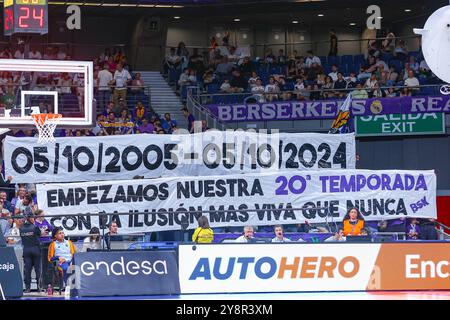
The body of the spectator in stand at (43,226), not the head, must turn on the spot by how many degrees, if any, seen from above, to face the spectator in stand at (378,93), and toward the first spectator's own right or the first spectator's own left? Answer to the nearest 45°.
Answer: approximately 90° to the first spectator's own left

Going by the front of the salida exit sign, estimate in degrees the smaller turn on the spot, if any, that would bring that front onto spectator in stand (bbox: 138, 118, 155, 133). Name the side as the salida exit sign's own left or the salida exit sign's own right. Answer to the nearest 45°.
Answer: approximately 45° to the salida exit sign's own right

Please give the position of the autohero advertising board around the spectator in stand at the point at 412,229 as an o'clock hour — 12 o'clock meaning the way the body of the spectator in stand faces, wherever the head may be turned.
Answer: The autohero advertising board is roughly at 1 o'clock from the spectator in stand.

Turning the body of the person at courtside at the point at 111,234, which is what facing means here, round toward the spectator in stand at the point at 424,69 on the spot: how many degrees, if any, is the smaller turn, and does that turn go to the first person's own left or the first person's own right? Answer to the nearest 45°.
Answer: approximately 90° to the first person's own left

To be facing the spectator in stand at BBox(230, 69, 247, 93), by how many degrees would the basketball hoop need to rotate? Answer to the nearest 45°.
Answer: approximately 135° to its left

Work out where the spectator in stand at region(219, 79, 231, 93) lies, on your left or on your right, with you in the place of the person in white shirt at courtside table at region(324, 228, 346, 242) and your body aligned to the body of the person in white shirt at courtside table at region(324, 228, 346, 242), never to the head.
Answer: on your right

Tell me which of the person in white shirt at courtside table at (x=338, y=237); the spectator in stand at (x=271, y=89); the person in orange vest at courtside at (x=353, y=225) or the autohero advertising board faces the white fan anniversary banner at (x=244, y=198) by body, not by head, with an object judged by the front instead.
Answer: the spectator in stand at (x=271, y=89)

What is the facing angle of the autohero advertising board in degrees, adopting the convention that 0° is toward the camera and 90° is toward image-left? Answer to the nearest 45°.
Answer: approximately 0°

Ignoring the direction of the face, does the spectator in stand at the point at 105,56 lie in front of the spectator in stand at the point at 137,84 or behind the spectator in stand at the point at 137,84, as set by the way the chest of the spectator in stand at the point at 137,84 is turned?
behind

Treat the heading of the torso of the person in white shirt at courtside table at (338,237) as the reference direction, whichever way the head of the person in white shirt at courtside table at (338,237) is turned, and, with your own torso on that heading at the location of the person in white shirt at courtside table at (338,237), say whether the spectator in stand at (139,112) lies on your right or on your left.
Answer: on your right
